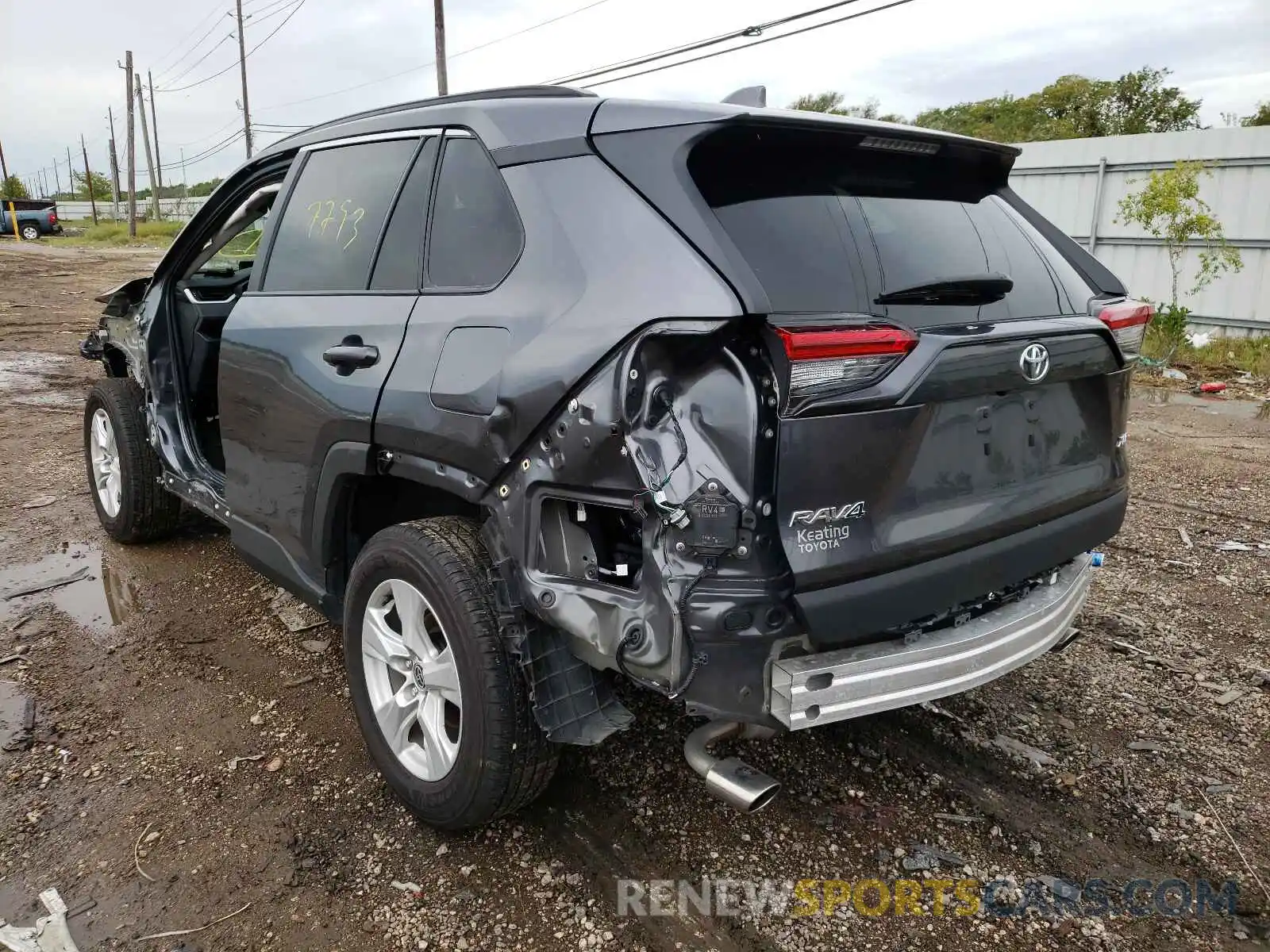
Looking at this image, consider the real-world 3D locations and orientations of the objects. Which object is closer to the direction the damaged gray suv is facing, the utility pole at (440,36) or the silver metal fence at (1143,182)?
the utility pole

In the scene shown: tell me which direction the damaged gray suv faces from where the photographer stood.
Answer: facing away from the viewer and to the left of the viewer

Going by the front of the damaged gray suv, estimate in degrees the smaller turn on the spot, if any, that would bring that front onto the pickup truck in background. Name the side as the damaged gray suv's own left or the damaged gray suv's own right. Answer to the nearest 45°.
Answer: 0° — it already faces it

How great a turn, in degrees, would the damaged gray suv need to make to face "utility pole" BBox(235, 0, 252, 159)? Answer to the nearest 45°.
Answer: approximately 45° to its right

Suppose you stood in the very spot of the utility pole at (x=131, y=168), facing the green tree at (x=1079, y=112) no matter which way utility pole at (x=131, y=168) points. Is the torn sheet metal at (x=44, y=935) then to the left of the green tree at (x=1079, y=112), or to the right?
right

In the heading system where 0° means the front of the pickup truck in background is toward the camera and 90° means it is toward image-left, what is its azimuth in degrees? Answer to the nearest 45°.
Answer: approximately 90°

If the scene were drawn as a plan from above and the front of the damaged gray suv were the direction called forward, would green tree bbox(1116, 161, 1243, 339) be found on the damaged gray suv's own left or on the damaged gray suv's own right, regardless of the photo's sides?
on the damaged gray suv's own right
